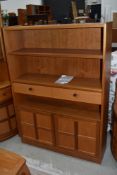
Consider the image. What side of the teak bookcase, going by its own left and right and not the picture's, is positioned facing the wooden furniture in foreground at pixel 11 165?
front

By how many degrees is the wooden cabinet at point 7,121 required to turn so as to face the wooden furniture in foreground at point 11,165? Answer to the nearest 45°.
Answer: approximately 45° to its right

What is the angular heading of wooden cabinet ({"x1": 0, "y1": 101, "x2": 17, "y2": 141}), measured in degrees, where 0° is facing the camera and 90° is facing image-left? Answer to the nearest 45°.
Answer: approximately 315°

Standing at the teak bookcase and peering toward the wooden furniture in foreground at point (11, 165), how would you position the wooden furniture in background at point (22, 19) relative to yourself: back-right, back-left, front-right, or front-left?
back-right

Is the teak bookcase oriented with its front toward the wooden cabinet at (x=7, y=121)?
no

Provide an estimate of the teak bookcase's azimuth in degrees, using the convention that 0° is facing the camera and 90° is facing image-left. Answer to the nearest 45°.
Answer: approximately 45°
